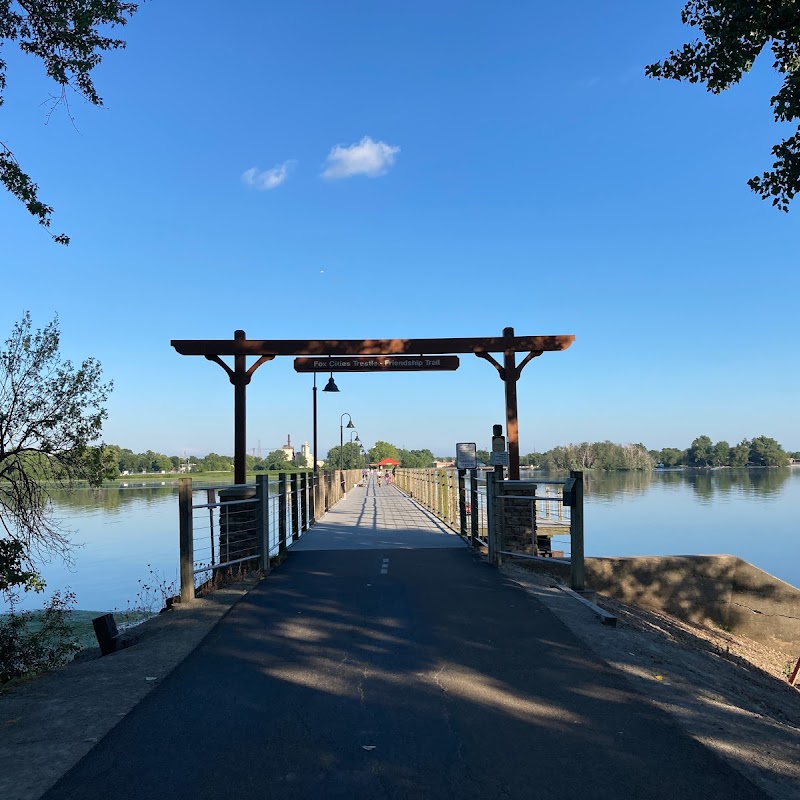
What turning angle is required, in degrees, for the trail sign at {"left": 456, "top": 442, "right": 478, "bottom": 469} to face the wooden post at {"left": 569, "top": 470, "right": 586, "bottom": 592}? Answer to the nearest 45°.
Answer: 0° — it already faces it

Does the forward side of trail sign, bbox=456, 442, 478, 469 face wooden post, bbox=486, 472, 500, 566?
yes

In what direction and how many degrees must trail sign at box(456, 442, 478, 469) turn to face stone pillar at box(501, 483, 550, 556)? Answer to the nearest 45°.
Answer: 0° — it already faces it

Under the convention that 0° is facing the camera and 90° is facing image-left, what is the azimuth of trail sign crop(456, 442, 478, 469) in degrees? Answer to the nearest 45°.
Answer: approximately 0°
